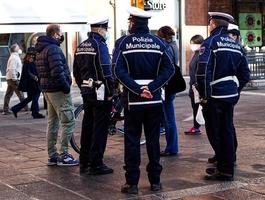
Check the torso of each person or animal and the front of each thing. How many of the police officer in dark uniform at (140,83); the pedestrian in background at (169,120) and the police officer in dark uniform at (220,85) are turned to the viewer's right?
0

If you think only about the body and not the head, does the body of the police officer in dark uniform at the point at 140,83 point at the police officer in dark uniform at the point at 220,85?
no

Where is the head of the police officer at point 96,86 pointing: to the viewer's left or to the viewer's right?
to the viewer's right

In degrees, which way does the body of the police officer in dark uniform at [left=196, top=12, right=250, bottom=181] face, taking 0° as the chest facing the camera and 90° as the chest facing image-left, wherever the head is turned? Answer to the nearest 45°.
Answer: approximately 135°

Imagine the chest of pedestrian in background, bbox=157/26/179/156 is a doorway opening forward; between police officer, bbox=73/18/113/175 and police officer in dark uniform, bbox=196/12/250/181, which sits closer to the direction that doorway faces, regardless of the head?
the police officer

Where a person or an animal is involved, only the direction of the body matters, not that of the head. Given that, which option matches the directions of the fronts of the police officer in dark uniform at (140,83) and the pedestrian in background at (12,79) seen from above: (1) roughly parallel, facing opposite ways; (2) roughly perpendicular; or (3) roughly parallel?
roughly perpendicular

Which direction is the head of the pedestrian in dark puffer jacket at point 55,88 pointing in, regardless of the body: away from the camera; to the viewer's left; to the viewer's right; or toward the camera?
to the viewer's right

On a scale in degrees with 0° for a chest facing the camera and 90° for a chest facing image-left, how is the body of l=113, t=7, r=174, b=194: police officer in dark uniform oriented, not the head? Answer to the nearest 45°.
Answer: approximately 180°

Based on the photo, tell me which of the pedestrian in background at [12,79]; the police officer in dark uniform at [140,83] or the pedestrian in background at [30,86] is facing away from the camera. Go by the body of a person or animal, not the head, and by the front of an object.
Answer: the police officer in dark uniform
